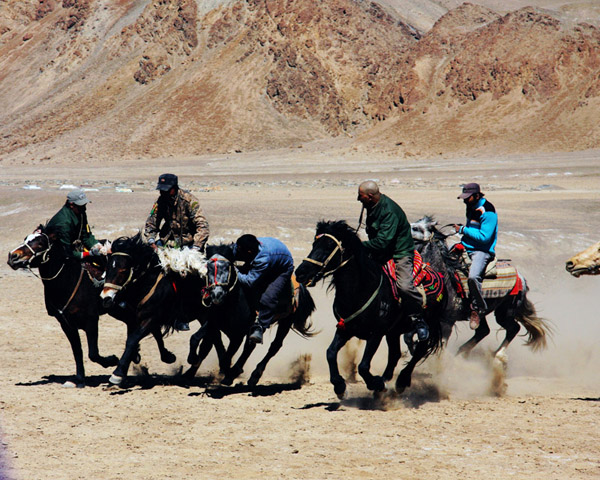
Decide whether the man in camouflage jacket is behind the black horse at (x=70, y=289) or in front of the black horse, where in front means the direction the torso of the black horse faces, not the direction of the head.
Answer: behind

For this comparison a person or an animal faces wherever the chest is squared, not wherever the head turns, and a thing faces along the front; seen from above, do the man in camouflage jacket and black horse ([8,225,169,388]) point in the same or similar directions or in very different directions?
same or similar directions

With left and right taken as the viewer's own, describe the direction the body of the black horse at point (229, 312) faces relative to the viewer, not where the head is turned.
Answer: facing the viewer and to the left of the viewer

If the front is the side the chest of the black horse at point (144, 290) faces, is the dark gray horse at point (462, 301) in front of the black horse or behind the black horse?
behind

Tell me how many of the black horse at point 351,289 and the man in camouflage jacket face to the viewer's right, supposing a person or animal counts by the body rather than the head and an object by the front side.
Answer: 0

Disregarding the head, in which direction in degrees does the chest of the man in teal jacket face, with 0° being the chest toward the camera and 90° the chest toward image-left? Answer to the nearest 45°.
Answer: approximately 90°

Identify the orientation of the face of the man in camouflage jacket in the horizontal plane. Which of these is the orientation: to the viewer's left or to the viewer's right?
to the viewer's left

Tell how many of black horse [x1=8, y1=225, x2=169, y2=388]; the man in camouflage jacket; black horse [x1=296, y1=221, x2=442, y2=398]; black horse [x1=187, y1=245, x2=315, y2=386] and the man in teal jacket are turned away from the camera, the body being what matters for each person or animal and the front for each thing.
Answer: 0

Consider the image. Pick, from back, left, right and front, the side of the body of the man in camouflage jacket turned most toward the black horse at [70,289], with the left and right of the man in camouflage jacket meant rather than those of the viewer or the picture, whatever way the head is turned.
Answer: right

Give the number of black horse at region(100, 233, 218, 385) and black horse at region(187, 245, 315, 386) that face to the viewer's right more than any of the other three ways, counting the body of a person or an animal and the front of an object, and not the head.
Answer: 0
